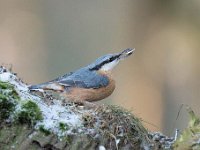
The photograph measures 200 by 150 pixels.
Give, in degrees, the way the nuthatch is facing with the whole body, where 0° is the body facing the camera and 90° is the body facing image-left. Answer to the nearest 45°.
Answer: approximately 270°
